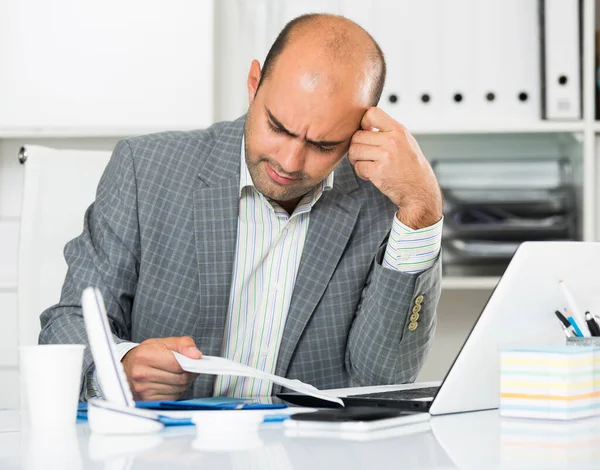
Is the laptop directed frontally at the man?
yes

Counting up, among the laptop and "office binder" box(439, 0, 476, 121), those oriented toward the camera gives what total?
1

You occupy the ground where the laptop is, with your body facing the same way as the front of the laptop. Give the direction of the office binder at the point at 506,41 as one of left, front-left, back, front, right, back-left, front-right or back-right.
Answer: front-right

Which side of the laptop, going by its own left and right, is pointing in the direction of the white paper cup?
left

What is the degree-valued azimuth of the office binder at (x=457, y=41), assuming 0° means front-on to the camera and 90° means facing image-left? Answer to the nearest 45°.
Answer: approximately 0°

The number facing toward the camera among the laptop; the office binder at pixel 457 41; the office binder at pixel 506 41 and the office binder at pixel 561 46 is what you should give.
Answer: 3
